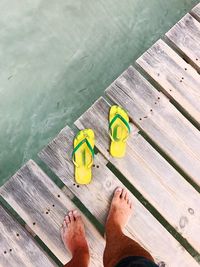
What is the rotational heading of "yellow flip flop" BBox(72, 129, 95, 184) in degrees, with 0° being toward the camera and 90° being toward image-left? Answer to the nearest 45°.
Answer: approximately 180°

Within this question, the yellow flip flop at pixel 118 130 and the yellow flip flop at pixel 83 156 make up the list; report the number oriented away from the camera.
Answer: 2

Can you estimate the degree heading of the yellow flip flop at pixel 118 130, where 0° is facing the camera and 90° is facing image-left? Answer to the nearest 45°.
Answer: approximately 180°
